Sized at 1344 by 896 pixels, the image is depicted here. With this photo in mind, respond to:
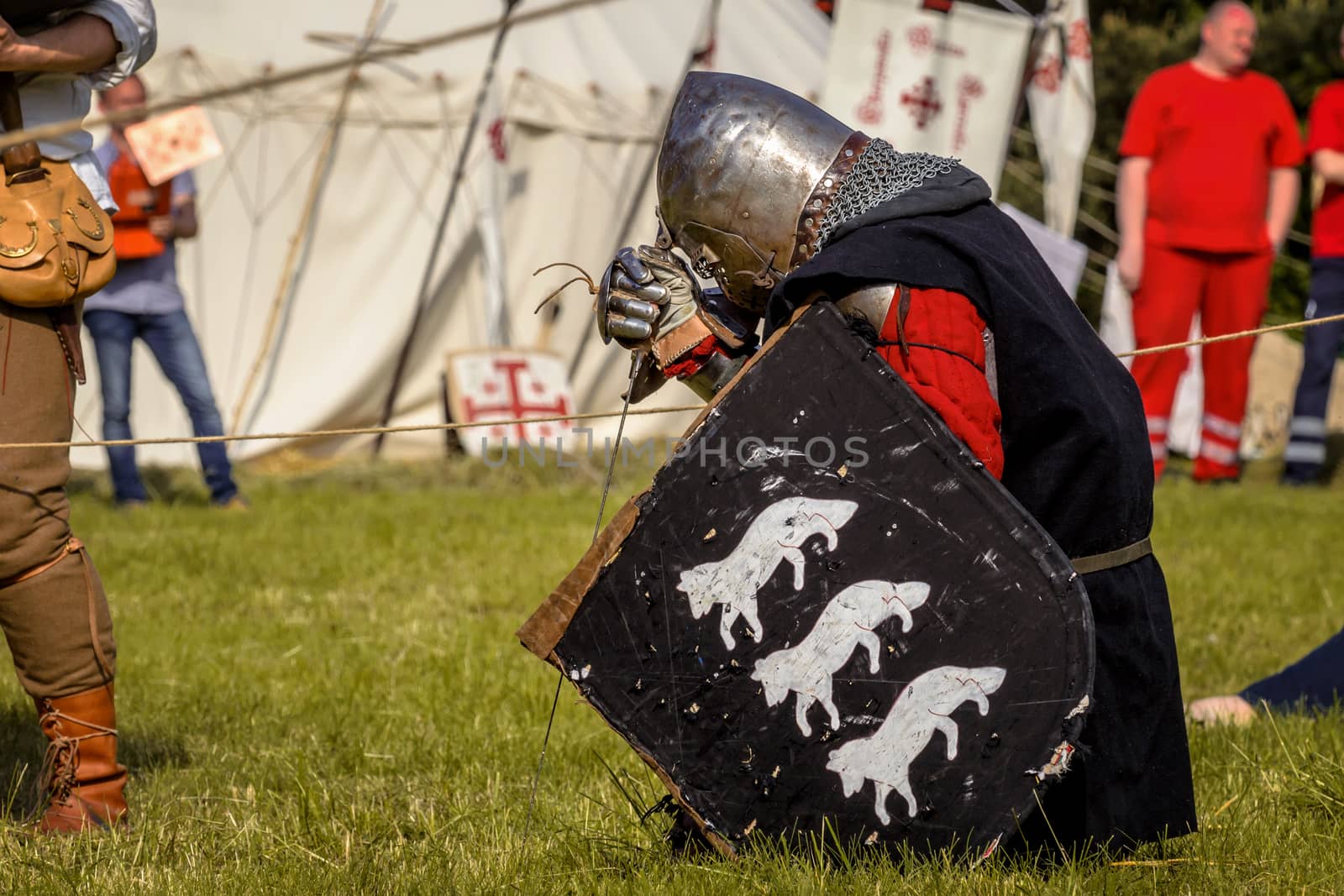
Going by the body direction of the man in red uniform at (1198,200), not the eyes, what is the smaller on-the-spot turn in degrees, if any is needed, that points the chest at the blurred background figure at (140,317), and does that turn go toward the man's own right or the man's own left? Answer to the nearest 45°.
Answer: approximately 45° to the man's own right

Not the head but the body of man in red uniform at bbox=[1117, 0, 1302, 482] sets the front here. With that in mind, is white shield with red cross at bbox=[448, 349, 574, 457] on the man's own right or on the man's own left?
on the man's own right

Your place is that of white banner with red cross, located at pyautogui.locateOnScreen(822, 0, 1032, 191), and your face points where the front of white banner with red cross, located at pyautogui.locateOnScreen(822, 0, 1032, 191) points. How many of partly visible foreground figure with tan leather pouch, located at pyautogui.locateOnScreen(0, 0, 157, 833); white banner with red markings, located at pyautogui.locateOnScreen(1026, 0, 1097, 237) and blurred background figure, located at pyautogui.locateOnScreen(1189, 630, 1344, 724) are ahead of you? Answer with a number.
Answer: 2

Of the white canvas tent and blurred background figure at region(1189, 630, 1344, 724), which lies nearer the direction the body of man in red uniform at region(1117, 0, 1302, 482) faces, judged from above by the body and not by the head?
the blurred background figure

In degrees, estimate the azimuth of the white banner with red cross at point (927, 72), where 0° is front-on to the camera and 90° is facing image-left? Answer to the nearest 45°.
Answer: approximately 0°

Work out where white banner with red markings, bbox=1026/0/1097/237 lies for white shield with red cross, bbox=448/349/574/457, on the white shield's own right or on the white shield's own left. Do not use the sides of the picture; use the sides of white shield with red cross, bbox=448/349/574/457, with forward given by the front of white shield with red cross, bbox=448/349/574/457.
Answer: on the white shield's own left

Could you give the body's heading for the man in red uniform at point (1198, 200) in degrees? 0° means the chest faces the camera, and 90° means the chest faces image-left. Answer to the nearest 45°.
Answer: approximately 0°

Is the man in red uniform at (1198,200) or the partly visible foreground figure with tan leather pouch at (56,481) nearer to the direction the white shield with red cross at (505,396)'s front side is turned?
the partly visible foreground figure with tan leather pouch

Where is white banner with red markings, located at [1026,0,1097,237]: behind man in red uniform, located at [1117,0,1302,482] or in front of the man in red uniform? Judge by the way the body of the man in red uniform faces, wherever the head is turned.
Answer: behind
